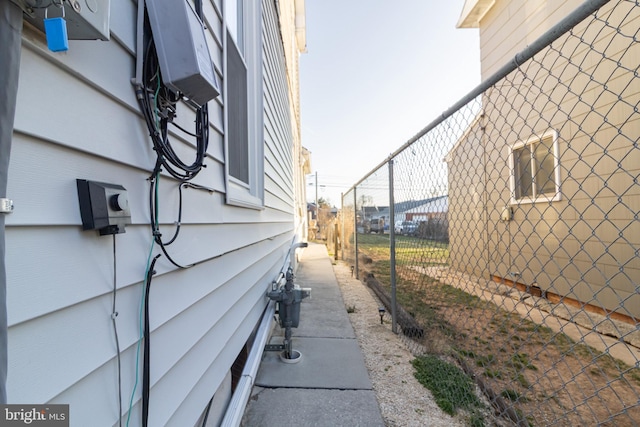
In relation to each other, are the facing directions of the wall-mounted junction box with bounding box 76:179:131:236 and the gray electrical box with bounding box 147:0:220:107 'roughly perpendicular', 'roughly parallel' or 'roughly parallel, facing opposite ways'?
roughly parallel

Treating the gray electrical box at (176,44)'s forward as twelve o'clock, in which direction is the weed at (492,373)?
The weed is roughly at 10 o'clock from the gray electrical box.

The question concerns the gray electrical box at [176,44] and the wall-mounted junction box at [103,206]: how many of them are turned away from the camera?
0

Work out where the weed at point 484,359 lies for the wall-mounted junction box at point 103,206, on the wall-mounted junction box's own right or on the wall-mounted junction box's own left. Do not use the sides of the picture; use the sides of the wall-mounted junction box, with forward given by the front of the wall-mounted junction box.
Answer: on the wall-mounted junction box's own left

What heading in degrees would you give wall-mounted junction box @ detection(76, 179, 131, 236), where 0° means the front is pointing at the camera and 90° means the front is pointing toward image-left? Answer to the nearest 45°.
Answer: approximately 315°
